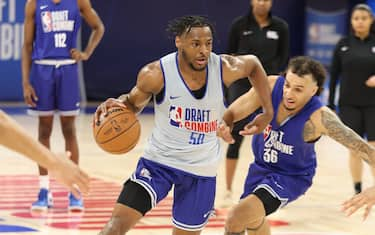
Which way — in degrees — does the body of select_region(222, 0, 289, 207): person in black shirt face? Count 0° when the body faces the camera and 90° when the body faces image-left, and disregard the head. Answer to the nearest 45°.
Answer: approximately 0°

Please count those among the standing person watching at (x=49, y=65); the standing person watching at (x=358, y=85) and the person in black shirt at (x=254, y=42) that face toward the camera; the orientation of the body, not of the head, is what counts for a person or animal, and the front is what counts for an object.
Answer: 3

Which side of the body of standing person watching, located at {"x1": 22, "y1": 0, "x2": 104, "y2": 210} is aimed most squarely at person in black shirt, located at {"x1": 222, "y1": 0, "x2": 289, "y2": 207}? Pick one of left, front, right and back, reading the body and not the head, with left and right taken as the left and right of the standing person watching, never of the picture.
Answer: left

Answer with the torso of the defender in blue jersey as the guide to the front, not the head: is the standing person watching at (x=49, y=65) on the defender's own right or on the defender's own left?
on the defender's own right

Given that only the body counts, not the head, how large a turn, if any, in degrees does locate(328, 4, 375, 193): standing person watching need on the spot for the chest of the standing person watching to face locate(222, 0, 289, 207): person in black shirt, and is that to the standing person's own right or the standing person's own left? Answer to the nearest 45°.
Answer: approximately 90° to the standing person's own right

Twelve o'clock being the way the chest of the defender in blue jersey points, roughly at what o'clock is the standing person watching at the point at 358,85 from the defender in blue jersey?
The standing person watching is roughly at 5 o'clock from the defender in blue jersey.

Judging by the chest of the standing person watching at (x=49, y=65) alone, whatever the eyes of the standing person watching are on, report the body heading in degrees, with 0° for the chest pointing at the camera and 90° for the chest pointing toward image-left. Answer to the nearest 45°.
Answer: approximately 0°

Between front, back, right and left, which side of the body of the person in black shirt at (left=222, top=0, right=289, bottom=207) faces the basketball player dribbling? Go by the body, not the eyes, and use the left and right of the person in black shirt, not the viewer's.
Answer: front

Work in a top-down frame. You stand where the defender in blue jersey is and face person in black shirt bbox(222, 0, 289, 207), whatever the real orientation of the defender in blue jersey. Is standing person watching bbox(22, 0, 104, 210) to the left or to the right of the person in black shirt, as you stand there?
left

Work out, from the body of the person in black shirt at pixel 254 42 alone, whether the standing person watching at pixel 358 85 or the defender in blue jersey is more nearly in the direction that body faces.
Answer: the defender in blue jersey
